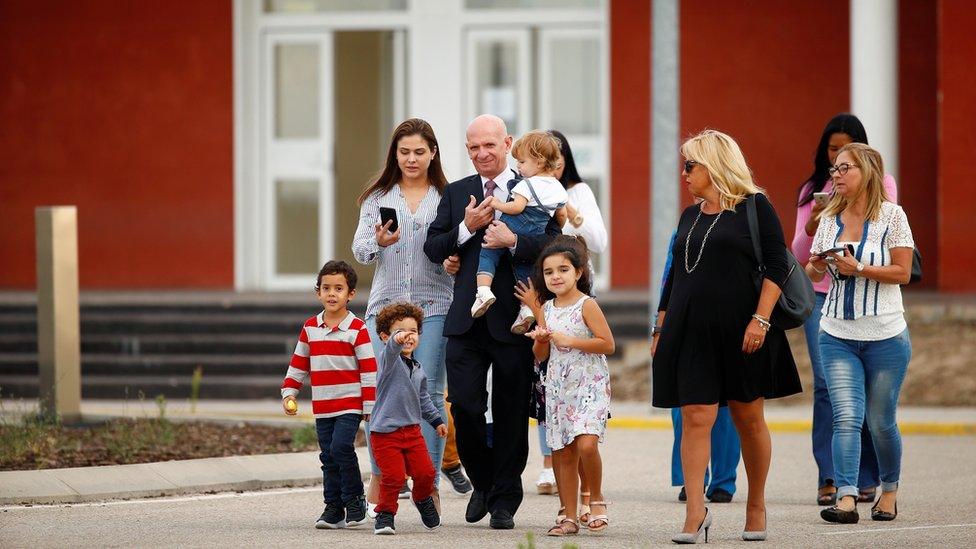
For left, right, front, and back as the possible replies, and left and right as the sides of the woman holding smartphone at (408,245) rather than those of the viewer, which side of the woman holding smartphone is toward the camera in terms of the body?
front

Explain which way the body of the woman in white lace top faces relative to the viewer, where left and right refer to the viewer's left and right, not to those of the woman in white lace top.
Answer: facing the viewer and to the left of the viewer

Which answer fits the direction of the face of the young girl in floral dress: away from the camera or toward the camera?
toward the camera

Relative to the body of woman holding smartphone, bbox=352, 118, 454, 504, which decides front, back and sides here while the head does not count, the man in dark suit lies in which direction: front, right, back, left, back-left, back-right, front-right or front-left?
front-left

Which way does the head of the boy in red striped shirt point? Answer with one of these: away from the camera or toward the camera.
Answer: toward the camera

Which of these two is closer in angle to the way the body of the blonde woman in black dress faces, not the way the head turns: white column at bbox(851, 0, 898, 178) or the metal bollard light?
the metal bollard light

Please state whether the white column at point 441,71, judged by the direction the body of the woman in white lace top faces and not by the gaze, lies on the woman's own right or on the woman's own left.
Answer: on the woman's own right

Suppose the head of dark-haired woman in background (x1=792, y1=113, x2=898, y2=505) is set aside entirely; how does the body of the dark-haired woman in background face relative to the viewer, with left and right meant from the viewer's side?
facing the viewer

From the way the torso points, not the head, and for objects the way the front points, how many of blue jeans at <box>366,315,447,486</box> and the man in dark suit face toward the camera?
2

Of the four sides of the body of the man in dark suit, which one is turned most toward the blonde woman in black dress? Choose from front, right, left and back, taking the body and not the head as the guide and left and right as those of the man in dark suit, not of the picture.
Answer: left

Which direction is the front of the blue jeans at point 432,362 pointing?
toward the camera

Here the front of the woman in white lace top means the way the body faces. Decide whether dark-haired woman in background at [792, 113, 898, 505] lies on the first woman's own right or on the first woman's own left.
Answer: on the first woman's own right

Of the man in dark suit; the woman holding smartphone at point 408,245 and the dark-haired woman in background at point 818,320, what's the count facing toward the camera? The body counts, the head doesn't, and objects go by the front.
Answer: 3
